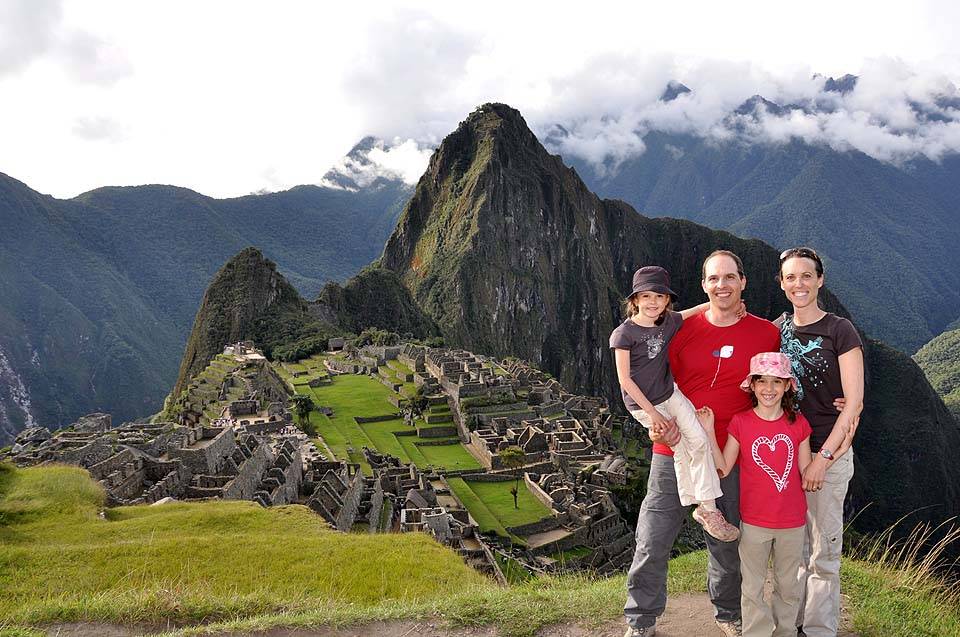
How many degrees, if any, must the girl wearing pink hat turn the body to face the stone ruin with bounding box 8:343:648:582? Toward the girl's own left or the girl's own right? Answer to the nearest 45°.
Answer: approximately 135° to the girl's own right

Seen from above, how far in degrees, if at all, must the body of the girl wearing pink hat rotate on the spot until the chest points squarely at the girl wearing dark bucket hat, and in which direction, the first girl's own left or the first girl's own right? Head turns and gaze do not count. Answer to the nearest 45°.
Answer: approximately 90° to the first girl's own right

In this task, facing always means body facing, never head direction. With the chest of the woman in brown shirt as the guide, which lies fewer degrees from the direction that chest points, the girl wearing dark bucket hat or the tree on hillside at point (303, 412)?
the girl wearing dark bucket hat

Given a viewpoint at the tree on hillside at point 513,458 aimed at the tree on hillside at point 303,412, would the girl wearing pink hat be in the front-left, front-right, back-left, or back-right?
back-left
